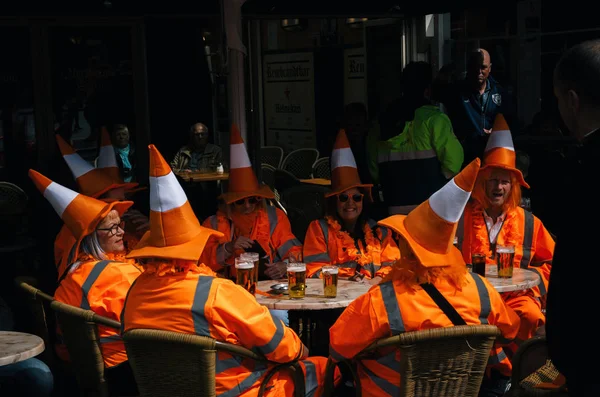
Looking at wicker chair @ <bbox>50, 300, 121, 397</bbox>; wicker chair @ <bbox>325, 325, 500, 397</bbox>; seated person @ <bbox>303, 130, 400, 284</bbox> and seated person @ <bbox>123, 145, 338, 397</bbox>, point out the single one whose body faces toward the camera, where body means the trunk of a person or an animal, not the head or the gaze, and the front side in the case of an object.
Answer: seated person @ <bbox>303, 130, 400, 284</bbox>

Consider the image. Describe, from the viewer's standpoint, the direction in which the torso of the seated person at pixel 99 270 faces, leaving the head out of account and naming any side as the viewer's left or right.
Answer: facing to the right of the viewer

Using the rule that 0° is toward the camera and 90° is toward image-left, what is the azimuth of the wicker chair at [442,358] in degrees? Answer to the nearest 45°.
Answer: approximately 135°

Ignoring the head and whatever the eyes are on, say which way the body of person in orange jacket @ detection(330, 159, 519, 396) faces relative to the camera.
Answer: away from the camera

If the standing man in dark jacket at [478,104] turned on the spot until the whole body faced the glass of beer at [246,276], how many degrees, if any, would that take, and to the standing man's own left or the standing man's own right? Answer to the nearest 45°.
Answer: approximately 45° to the standing man's own right

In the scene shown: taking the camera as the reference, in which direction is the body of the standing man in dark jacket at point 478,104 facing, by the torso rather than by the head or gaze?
toward the camera

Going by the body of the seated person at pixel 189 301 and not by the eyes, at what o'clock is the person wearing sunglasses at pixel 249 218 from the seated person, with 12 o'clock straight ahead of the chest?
The person wearing sunglasses is roughly at 11 o'clock from the seated person.

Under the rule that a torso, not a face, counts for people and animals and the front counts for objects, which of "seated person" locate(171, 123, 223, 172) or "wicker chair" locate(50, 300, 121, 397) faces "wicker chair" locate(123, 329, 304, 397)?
the seated person

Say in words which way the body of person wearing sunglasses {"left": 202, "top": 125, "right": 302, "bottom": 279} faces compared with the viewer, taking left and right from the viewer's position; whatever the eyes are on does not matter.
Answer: facing the viewer

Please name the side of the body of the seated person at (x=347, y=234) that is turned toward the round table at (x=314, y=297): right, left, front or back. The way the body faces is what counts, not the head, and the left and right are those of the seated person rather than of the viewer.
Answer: front

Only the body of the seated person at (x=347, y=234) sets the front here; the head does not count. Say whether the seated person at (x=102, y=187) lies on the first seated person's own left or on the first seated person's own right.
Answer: on the first seated person's own right

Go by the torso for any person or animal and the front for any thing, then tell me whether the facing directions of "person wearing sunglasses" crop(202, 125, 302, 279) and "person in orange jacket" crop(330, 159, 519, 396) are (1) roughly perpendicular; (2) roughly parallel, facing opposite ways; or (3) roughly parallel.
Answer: roughly parallel, facing opposite ways

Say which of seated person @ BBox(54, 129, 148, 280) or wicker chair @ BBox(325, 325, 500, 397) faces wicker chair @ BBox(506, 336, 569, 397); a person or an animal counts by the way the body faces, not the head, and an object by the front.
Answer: the seated person

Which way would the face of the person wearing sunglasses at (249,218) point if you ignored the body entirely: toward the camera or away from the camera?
toward the camera

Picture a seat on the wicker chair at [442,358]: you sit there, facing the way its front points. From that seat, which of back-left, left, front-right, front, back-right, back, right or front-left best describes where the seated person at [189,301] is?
front-left

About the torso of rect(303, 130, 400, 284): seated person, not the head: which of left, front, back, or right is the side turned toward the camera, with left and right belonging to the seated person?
front

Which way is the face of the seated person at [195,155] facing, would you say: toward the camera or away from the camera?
toward the camera

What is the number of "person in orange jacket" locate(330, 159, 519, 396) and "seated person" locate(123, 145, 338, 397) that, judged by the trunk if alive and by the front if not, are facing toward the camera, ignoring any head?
0

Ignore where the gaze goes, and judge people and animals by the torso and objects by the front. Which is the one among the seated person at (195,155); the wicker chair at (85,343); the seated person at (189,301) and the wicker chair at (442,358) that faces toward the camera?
the seated person at (195,155)

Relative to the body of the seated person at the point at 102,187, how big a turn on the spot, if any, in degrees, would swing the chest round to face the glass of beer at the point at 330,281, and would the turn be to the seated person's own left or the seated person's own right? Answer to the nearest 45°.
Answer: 0° — they already face it
